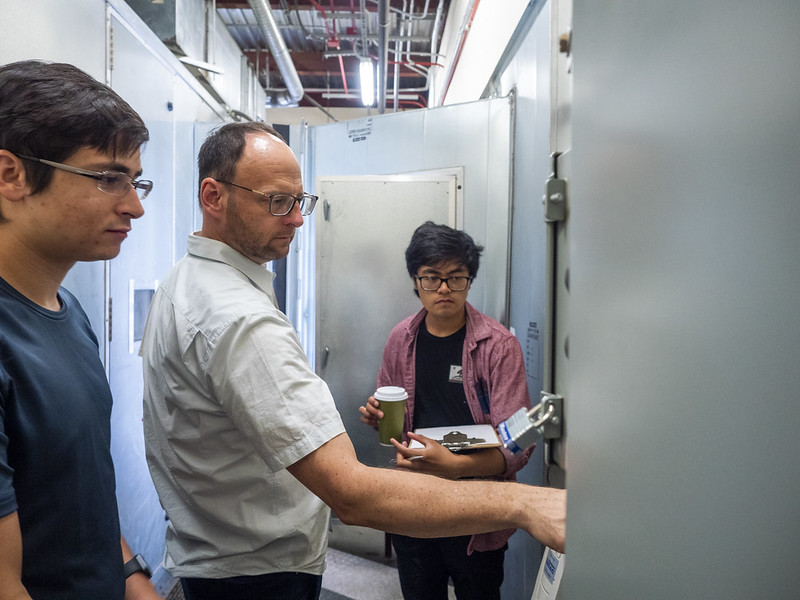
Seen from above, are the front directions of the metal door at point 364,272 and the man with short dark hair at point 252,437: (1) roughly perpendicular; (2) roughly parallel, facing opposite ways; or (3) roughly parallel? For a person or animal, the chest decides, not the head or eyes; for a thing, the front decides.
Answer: roughly perpendicular

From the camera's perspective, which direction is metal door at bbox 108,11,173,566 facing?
to the viewer's right

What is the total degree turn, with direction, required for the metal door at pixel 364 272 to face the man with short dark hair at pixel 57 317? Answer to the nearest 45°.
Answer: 0° — it already faces them

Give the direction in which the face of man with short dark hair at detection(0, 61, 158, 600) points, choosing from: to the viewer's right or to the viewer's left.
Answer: to the viewer's right

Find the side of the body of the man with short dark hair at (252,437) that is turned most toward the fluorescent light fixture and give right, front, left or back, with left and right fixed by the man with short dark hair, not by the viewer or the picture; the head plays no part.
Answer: left

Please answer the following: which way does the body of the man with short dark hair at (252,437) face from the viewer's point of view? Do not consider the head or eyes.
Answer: to the viewer's right

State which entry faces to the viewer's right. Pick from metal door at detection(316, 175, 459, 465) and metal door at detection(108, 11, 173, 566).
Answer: metal door at detection(108, 11, 173, 566)
